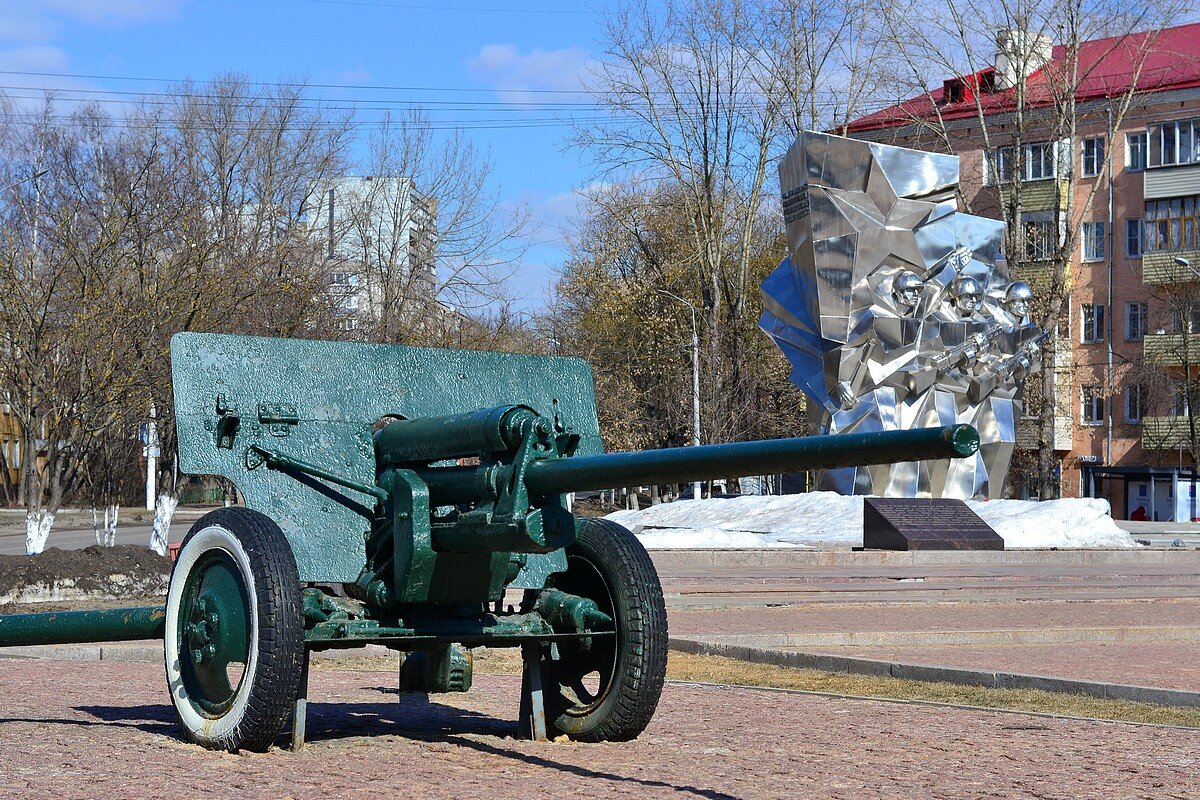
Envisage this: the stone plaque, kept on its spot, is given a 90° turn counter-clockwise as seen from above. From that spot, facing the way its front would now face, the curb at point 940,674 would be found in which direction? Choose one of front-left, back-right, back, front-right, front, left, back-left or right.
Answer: back-right

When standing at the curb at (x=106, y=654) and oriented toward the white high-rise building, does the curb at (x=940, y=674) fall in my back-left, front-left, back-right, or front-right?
back-right

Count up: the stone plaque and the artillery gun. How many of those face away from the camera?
0

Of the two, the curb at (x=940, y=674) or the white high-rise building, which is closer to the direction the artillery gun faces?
the curb

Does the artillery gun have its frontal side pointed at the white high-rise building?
no

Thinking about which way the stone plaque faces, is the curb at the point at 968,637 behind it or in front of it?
in front

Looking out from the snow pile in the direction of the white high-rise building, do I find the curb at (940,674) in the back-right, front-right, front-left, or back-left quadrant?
back-left

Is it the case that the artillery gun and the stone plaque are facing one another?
no

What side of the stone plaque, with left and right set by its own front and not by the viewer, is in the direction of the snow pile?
back

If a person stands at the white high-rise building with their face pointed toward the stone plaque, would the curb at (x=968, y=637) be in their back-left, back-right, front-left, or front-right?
front-right

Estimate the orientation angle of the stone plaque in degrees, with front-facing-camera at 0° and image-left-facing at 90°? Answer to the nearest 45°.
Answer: approximately 315°

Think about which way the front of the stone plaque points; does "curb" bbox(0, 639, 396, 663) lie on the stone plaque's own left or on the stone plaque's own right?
on the stone plaque's own right

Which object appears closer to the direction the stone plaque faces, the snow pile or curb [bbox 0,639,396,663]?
the curb
